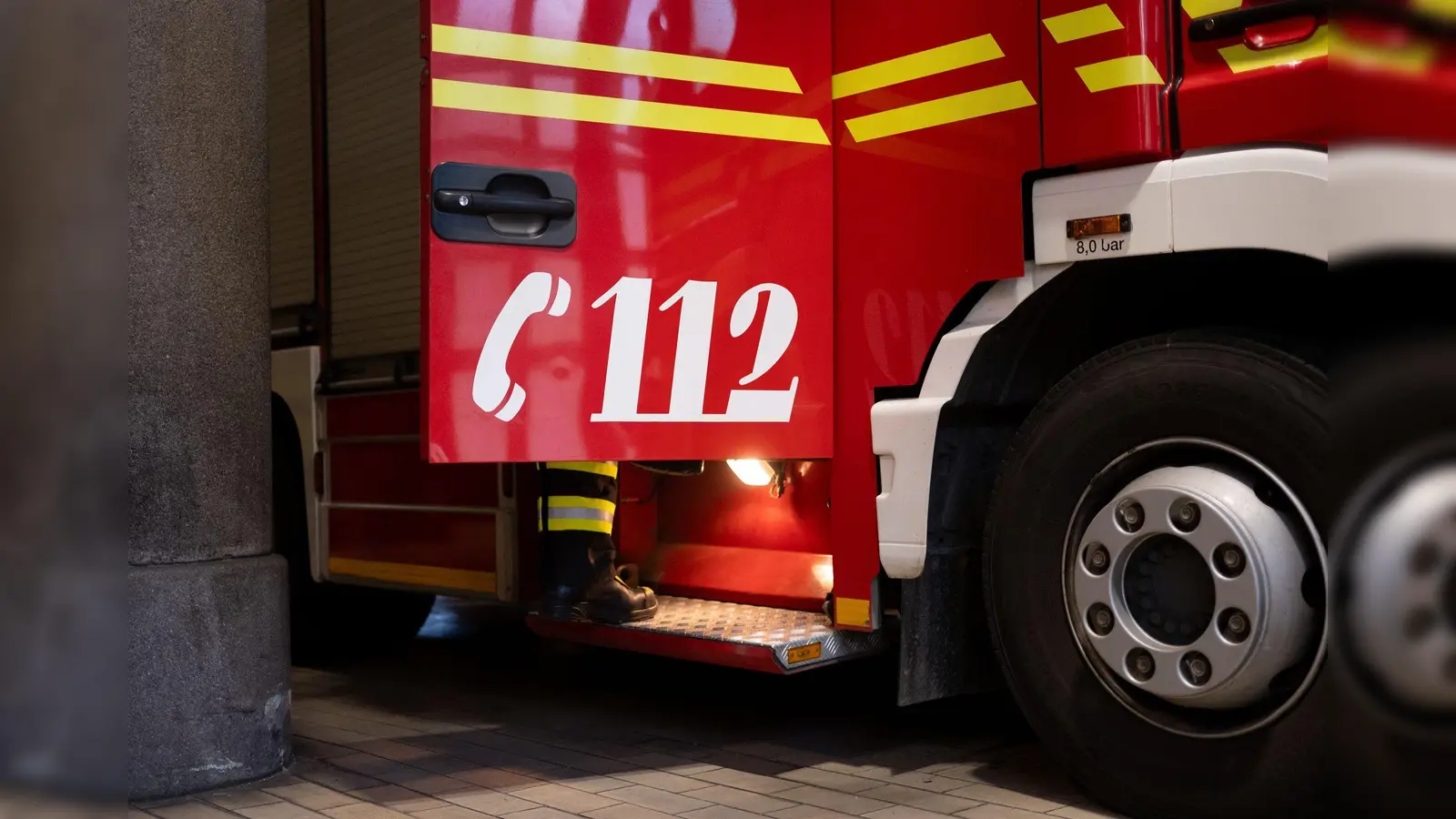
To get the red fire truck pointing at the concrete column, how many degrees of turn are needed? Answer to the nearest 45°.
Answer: approximately 135° to its right

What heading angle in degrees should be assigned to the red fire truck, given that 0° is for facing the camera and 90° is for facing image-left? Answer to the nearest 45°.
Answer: approximately 315°
